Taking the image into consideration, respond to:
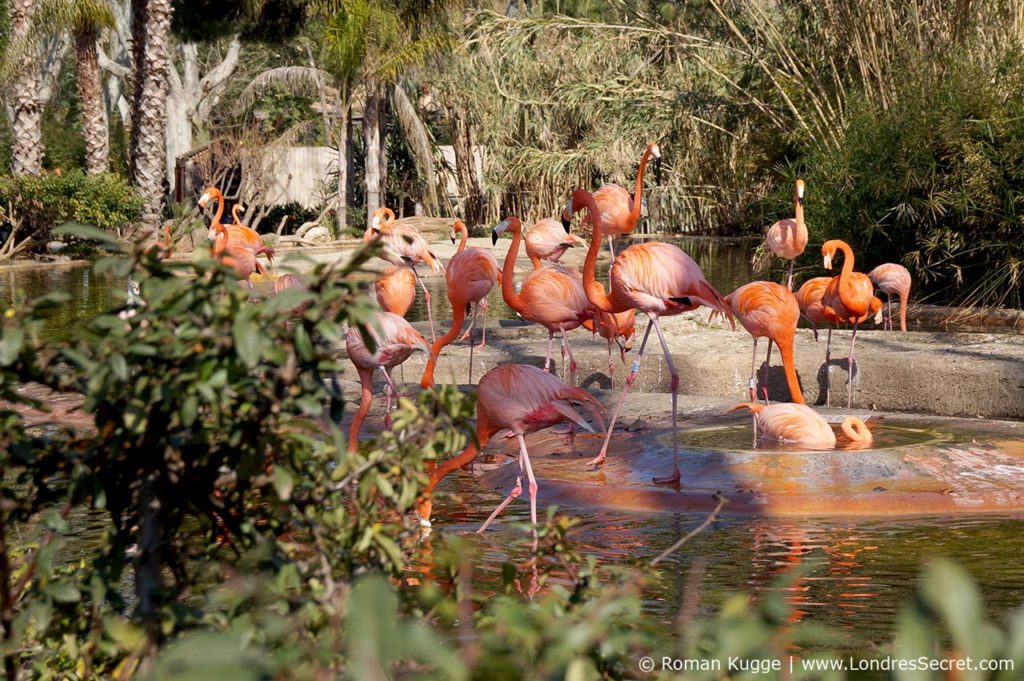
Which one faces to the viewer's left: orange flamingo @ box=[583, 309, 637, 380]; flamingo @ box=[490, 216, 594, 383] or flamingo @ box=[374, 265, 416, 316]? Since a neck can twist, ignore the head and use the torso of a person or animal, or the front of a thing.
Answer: flamingo @ box=[490, 216, 594, 383]

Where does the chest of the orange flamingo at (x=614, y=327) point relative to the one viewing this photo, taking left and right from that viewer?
facing to the right of the viewer

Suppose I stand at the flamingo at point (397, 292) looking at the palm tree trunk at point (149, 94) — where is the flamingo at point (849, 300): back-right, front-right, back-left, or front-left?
back-right

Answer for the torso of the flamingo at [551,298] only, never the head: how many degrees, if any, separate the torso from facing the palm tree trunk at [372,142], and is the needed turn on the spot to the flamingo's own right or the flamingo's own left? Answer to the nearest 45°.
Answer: approximately 90° to the flamingo's own right

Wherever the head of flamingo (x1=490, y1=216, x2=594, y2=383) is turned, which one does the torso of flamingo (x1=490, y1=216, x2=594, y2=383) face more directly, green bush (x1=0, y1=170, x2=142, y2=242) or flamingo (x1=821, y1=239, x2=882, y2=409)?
the green bush

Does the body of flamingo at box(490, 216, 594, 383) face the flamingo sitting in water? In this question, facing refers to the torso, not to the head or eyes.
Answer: no

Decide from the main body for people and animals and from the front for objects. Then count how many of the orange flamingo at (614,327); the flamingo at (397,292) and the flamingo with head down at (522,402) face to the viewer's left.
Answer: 1

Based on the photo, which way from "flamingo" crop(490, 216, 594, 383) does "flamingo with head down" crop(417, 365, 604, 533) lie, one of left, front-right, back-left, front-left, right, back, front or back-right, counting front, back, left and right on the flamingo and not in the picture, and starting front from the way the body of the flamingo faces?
left

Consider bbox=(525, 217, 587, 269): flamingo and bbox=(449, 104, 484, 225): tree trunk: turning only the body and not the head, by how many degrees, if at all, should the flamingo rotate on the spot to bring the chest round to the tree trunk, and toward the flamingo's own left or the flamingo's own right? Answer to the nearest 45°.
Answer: approximately 90° to the flamingo's own right

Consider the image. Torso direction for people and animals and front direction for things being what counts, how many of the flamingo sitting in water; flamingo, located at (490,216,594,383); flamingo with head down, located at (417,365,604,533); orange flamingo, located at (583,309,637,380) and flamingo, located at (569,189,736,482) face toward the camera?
0

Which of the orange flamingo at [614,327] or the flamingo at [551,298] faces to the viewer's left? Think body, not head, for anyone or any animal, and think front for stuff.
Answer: the flamingo

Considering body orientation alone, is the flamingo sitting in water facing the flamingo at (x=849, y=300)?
no

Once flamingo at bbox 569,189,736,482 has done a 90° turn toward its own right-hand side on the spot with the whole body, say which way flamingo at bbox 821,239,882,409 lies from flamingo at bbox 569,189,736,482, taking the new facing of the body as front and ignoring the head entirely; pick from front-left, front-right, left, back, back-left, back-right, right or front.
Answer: front-right

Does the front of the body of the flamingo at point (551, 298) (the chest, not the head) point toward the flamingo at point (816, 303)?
no
